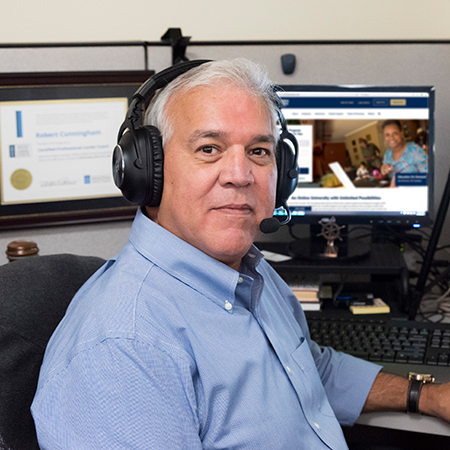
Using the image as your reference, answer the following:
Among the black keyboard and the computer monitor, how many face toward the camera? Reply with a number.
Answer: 2

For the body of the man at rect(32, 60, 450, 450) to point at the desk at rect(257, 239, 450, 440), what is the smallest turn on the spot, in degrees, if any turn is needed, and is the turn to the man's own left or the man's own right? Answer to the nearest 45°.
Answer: approximately 90° to the man's own left

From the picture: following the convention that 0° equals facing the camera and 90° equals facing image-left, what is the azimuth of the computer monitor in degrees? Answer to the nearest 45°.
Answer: approximately 0°

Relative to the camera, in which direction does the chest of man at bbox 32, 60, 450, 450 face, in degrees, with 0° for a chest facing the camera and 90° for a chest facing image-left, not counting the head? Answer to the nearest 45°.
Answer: approximately 315°

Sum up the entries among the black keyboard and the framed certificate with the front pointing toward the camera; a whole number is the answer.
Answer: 2
